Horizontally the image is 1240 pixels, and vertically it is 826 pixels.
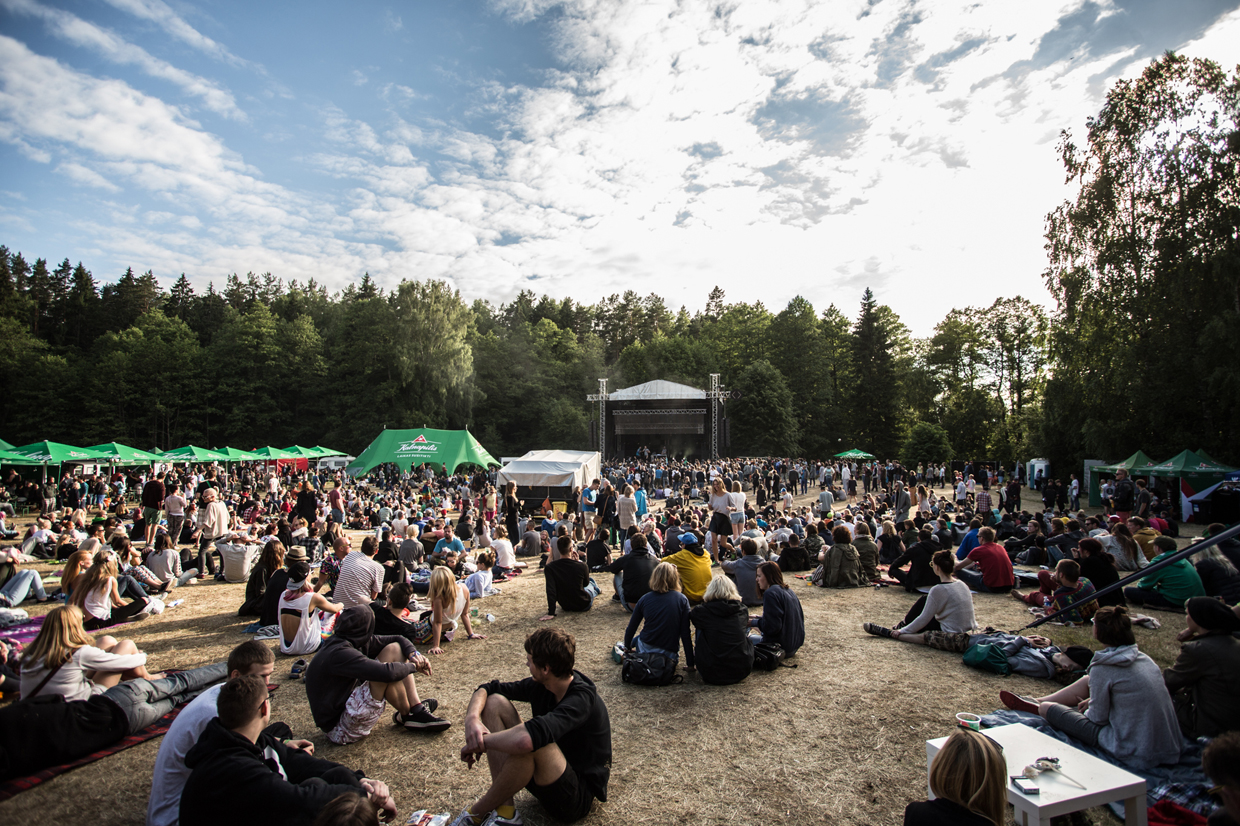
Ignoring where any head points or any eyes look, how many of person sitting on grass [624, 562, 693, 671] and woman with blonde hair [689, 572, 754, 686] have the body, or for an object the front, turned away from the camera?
2

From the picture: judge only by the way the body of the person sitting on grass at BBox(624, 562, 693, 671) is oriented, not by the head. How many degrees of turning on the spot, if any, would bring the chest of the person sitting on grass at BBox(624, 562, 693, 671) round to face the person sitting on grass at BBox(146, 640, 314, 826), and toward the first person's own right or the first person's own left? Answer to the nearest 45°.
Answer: approximately 135° to the first person's own left

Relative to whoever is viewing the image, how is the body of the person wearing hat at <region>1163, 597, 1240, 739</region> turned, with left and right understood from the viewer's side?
facing away from the viewer and to the left of the viewer

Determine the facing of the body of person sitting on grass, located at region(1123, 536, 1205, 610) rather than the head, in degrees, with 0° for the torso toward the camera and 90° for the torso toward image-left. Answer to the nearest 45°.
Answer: approximately 135°

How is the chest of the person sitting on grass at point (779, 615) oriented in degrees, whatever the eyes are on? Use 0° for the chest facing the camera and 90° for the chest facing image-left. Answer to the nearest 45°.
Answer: approximately 135°

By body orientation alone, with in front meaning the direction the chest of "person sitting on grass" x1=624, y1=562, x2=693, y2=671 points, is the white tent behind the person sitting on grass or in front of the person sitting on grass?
in front

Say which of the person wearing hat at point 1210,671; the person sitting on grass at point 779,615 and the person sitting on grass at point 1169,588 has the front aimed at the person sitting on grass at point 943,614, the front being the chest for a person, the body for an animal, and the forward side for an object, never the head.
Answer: the person wearing hat

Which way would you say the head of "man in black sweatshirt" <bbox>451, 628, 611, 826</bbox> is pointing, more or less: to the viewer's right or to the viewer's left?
to the viewer's left

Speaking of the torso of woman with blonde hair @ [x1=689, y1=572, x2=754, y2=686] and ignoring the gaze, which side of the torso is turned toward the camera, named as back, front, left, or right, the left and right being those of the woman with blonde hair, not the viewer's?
back

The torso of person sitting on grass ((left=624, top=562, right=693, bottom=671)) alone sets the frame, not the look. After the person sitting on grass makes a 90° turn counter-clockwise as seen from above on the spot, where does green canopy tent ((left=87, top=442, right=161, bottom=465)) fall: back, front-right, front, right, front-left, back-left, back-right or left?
front-right

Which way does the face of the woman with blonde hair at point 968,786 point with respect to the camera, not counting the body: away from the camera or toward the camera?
away from the camera

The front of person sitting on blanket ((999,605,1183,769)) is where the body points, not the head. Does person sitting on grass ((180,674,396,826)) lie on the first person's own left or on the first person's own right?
on the first person's own left
